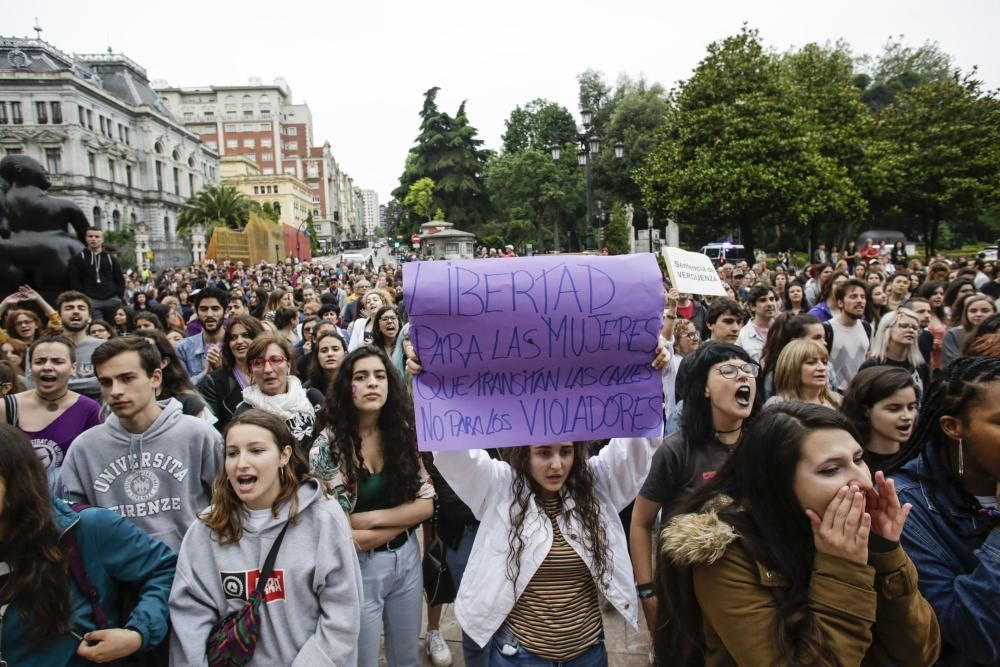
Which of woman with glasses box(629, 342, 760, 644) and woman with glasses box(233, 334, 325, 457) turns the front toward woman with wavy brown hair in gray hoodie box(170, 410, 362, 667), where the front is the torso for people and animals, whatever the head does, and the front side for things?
woman with glasses box(233, 334, 325, 457)

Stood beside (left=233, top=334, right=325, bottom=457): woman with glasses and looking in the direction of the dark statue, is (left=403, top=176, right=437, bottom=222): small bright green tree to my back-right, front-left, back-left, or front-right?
front-right

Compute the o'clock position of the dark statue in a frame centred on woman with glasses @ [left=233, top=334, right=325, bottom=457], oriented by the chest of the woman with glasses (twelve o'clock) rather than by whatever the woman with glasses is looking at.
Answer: The dark statue is roughly at 5 o'clock from the woman with glasses.

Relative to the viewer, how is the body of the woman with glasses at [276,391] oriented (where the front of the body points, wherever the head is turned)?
toward the camera

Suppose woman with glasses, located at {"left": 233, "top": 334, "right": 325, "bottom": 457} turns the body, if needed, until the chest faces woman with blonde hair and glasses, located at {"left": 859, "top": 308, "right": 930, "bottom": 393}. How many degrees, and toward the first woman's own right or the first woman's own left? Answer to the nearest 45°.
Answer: approximately 90° to the first woman's own left

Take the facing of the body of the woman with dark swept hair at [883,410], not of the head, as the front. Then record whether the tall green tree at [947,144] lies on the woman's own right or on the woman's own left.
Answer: on the woman's own left

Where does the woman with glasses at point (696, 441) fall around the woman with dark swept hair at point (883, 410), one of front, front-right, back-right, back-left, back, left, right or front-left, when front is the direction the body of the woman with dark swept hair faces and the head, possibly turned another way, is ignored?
right

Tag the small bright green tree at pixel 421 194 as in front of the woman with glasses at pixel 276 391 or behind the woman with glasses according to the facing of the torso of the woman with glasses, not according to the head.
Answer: behind

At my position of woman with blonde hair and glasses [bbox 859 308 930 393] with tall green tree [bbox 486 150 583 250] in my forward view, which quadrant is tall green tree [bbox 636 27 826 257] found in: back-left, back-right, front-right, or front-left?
front-right

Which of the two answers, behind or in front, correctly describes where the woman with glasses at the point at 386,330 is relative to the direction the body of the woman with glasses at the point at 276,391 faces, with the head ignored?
behind

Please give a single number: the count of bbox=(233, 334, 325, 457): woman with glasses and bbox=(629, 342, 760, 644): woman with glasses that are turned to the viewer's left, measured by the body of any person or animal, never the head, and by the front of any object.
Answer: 0

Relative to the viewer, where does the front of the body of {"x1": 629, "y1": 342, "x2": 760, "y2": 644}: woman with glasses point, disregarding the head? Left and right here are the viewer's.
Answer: facing the viewer and to the right of the viewer

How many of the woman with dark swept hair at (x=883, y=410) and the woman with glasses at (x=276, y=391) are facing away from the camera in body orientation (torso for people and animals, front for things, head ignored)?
0

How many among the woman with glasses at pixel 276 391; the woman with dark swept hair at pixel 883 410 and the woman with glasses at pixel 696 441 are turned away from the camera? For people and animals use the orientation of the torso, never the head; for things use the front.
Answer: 0

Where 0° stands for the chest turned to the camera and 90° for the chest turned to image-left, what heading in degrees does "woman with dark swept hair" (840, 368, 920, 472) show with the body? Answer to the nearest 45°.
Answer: approximately 315°

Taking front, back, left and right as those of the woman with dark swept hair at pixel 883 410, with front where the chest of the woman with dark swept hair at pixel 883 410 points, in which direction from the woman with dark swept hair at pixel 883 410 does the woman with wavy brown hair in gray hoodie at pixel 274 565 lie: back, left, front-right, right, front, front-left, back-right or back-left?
right
